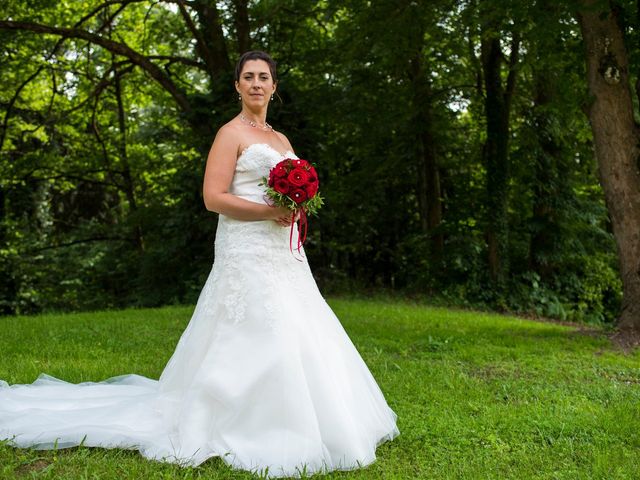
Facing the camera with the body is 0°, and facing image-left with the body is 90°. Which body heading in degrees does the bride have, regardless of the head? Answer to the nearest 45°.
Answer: approximately 315°

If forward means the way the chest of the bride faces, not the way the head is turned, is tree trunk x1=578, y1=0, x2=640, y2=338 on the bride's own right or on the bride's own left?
on the bride's own left
